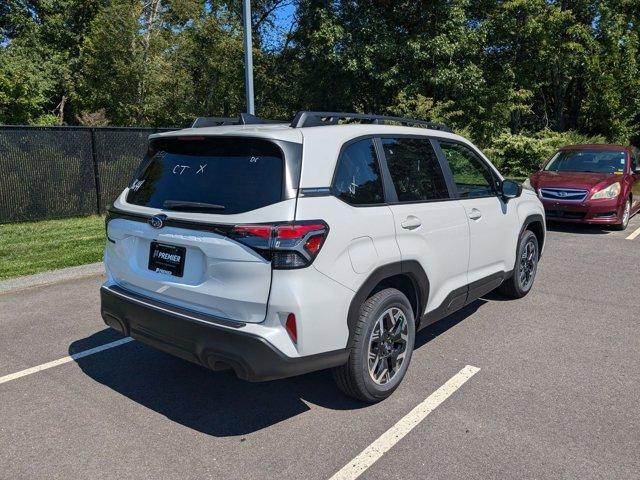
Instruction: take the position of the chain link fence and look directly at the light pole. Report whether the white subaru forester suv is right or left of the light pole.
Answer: right

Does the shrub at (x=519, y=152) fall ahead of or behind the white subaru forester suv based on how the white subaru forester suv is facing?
ahead

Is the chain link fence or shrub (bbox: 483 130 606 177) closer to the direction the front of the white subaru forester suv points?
the shrub

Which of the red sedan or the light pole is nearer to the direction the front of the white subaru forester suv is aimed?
the red sedan

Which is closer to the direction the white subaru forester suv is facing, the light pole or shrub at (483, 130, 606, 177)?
the shrub

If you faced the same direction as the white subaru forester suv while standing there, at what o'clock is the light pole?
The light pole is roughly at 10 o'clock from the white subaru forester suv.

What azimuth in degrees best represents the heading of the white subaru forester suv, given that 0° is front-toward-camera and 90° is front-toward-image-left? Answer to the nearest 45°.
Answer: approximately 225°

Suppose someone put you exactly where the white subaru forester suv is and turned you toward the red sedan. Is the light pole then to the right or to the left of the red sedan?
left

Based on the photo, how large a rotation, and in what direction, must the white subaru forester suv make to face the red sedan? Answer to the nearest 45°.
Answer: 0° — it already faces it

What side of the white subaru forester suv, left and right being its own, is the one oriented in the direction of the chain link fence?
left
